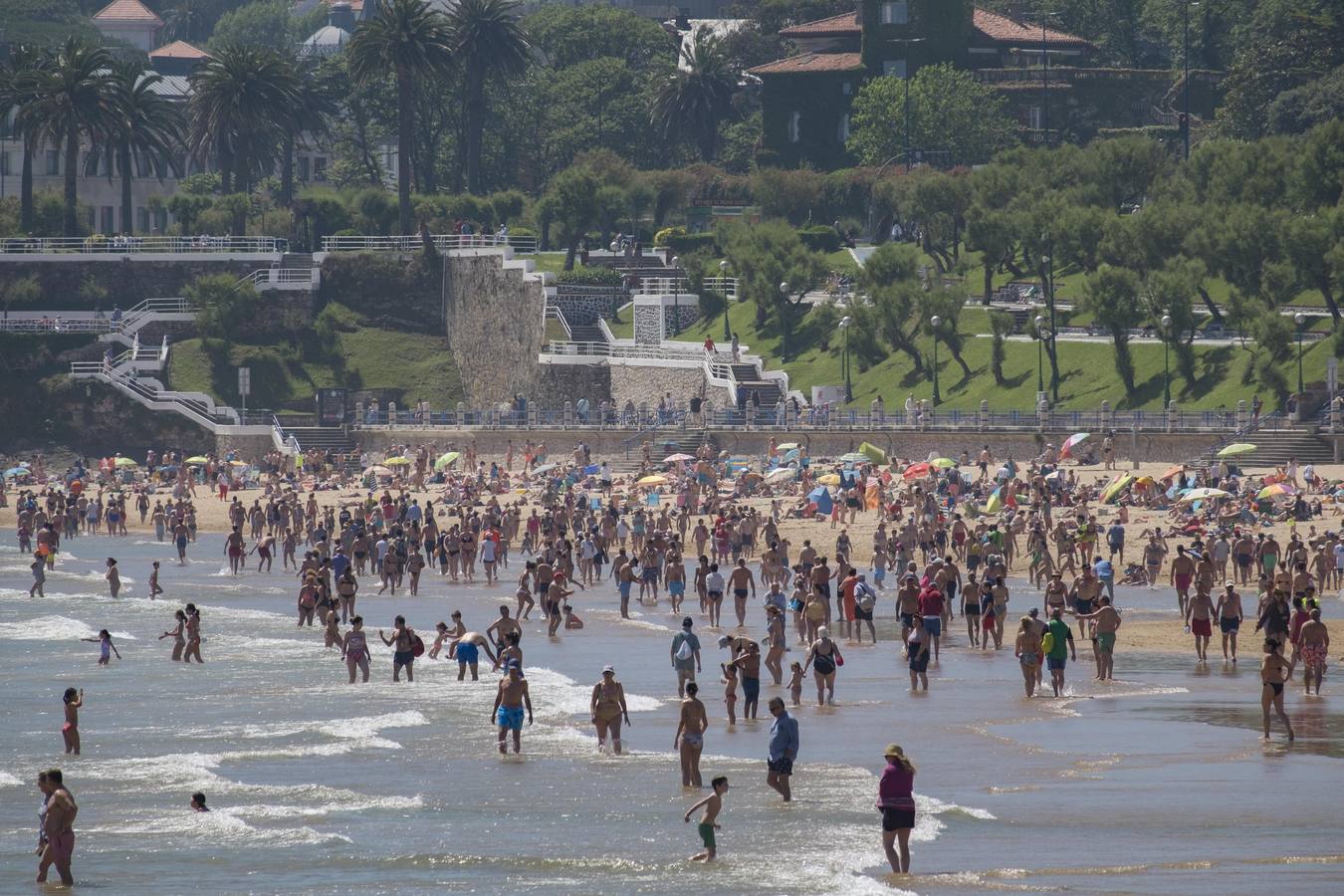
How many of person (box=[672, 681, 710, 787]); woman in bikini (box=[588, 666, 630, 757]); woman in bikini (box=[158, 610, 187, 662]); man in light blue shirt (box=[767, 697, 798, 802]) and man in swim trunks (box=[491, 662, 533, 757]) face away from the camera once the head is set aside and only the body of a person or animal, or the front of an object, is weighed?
1

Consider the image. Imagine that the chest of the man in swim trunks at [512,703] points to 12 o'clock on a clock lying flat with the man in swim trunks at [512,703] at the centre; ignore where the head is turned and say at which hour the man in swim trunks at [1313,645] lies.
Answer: the man in swim trunks at [1313,645] is roughly at 9 o'clock from the man in swim trunks at [512,703].

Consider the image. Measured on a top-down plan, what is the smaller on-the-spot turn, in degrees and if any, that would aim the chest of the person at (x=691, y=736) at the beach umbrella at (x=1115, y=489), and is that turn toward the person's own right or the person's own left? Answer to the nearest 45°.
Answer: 0° — they already face it

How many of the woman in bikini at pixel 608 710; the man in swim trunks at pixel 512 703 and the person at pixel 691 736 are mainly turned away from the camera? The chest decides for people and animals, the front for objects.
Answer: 1

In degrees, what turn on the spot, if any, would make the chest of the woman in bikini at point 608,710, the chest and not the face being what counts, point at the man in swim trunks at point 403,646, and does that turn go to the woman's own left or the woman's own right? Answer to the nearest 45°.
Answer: approximately 135° to the woman's own right

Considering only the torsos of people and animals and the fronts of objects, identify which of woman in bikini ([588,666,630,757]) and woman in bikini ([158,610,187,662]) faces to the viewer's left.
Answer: woman in bikini ([158,610,187,662])

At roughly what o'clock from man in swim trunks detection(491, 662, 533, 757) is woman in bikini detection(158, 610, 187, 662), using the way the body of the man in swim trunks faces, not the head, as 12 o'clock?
The woman in bikini is roughly at 5 o'clock from the man in swim trunks.

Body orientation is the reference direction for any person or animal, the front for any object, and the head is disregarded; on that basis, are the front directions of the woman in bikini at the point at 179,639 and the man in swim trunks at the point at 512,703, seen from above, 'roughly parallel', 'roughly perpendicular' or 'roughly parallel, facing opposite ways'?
roughly perpendicular

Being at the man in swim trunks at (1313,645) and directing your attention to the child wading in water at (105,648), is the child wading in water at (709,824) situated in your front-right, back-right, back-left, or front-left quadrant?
front-left

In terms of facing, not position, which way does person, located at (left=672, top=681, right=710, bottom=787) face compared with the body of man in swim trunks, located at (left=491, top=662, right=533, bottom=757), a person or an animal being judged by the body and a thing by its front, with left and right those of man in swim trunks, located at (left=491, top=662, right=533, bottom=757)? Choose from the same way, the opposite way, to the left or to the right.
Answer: the opposite way

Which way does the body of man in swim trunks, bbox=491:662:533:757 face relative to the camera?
toward the camera

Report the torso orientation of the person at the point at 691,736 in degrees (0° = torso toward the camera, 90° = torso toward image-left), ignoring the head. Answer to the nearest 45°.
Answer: approximately 180°

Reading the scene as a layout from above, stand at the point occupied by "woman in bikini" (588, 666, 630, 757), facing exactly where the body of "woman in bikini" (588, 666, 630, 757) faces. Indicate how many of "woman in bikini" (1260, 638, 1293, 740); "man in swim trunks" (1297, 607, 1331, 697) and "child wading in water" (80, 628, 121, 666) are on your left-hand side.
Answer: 2

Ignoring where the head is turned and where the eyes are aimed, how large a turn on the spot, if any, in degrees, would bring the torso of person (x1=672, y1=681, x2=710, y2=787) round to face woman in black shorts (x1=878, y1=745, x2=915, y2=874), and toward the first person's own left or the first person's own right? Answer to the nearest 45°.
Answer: approximately 135° to the first person's own right
